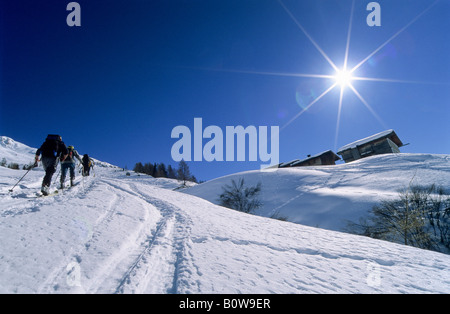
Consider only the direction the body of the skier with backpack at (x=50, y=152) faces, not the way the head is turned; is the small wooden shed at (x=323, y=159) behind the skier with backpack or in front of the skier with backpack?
in front
